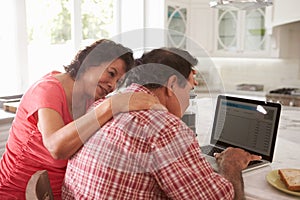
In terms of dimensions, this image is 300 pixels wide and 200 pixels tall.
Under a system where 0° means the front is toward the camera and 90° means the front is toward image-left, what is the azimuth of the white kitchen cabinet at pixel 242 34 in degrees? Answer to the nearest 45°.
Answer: approximately 0°

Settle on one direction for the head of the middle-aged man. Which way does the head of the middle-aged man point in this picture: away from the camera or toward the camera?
away from the camera

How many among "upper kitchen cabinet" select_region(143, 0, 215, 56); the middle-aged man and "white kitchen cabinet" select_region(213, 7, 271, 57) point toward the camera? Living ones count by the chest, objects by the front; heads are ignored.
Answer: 2

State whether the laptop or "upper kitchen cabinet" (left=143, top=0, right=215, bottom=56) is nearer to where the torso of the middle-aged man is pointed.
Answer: the laptop

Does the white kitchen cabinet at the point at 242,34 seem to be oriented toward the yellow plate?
yes

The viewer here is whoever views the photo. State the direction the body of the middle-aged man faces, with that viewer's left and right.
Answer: facing away from the viewer and to the right of the viewer

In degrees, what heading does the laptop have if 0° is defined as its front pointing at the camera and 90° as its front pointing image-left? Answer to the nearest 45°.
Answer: approximately 45°

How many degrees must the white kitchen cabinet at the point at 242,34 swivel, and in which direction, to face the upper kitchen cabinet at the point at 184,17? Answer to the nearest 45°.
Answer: approximately 45° to its right
